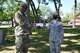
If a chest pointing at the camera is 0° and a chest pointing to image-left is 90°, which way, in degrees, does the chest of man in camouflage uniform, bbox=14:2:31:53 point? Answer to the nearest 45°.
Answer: approximately 315°

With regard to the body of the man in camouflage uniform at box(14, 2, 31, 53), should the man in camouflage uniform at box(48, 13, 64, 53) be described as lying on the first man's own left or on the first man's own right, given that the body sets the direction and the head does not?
on the first man's own left
